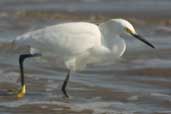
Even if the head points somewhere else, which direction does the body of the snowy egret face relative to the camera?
to the viewer's right
